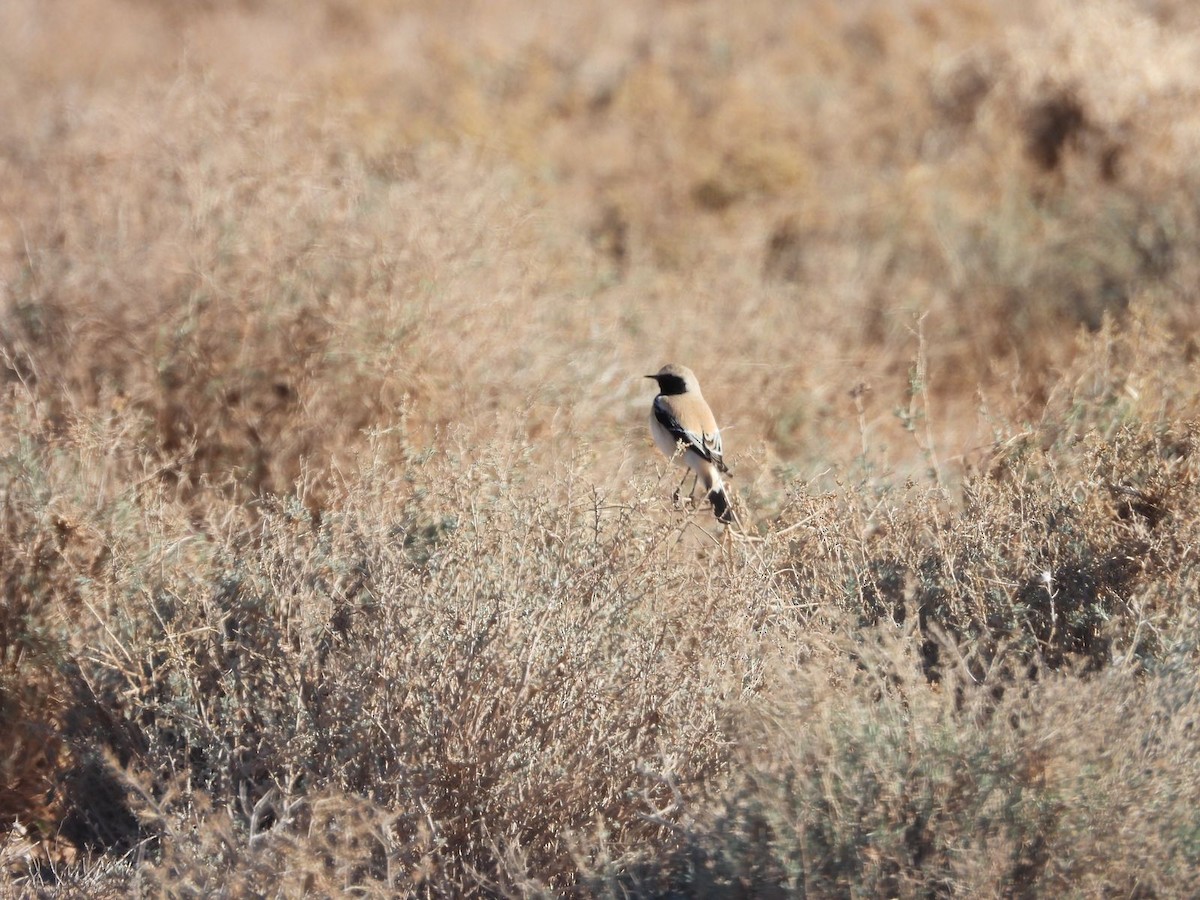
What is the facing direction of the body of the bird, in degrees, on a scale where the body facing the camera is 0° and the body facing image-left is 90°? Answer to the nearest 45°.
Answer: approximately 135°
